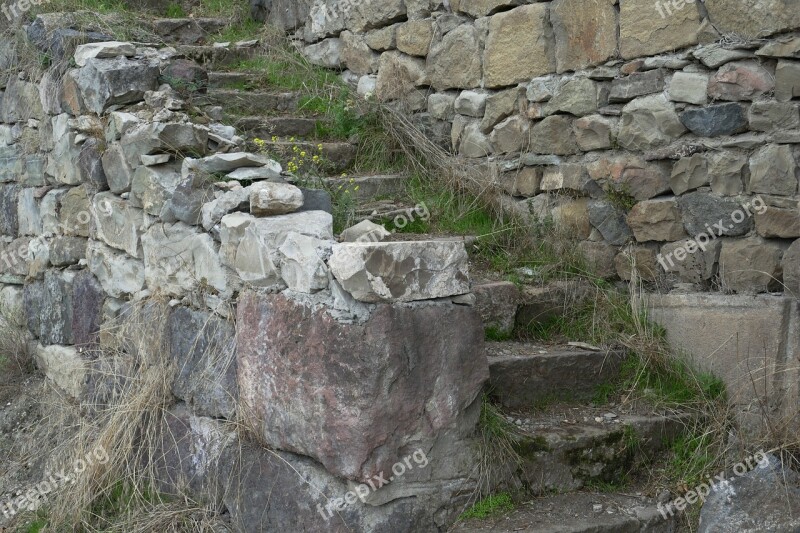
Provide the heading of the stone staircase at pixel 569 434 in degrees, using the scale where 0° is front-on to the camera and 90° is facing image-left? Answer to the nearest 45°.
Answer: approximately 0°

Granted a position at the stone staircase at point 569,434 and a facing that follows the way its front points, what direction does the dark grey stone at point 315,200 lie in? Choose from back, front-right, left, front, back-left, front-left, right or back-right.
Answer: right

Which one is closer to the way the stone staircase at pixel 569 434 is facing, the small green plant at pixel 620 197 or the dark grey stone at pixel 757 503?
the dark grey stone

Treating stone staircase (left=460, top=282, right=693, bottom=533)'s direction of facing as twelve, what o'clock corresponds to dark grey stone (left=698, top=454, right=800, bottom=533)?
The dark grey stone is roughly at 10 o'clock from the stone staircase.

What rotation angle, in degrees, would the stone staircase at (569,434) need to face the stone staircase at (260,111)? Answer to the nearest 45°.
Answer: approximately 135° to its right

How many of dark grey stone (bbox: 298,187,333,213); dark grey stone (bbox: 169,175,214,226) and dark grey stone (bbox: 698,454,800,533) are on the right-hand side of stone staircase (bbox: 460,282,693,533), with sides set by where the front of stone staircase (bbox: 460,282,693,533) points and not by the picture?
2

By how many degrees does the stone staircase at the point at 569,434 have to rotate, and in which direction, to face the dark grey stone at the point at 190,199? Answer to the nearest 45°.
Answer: approximately 90° to its right

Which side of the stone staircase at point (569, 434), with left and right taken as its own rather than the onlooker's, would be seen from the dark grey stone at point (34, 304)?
right

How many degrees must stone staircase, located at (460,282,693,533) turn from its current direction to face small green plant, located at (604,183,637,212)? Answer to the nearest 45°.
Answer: approximately 180°
